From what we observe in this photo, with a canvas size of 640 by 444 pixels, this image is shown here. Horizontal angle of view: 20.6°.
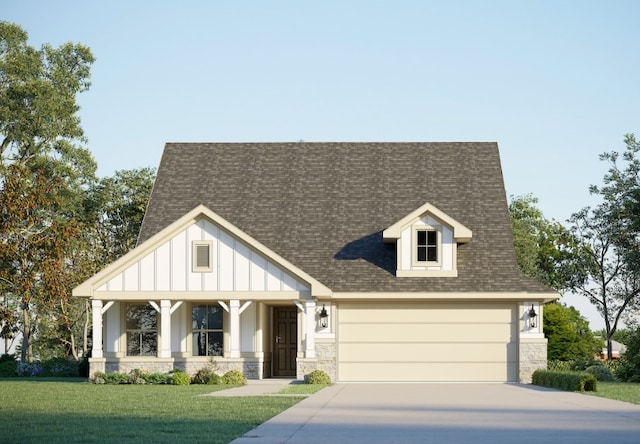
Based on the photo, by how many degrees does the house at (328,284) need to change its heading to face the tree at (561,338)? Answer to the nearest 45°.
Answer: approximately 135° to its left

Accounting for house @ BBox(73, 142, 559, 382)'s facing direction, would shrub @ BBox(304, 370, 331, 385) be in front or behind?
in front

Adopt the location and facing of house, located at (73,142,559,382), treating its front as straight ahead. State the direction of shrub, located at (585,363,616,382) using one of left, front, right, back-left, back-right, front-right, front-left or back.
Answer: left

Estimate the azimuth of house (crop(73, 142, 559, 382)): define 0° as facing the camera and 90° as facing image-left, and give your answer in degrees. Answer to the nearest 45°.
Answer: approximately 0°

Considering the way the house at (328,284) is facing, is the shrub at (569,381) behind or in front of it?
in front

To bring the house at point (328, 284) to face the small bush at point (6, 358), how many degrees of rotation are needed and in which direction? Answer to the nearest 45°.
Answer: approximately 135° to its right
